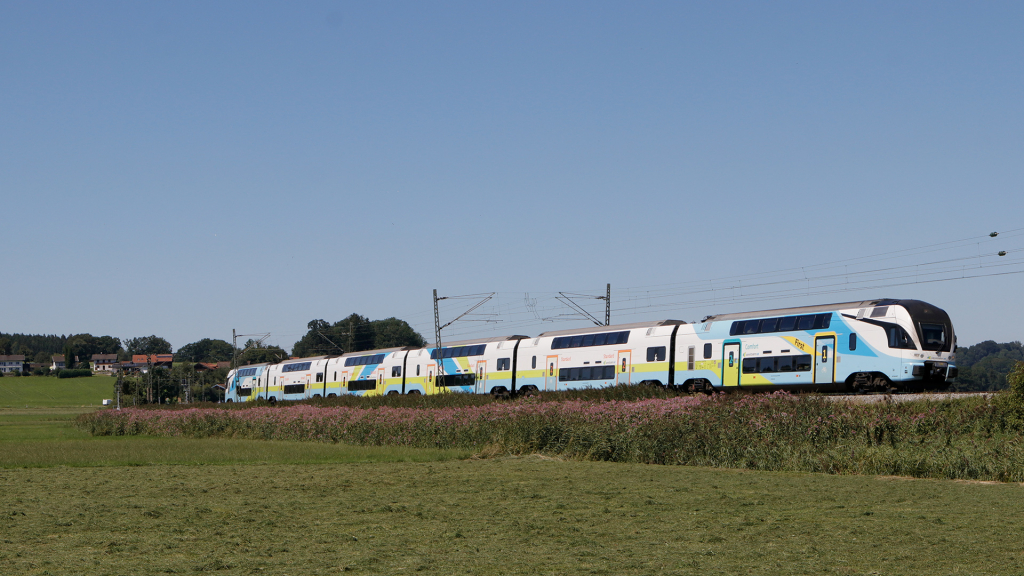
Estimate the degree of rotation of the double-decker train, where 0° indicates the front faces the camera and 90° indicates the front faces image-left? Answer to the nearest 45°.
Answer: approximately 315°

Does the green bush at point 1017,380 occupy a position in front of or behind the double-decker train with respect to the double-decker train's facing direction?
in front
